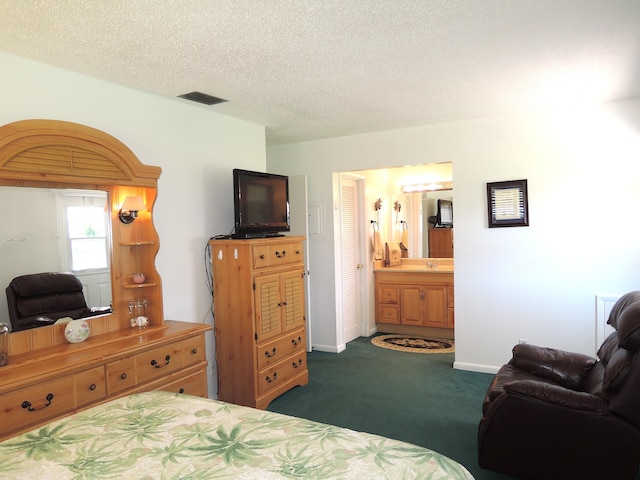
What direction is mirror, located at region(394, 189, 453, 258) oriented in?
toward the camera

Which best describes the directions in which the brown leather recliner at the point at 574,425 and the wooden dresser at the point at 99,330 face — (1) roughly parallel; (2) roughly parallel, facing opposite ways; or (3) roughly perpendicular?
roughly parallel, facing opposite ways

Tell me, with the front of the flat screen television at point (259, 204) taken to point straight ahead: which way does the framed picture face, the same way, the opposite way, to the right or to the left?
to the right

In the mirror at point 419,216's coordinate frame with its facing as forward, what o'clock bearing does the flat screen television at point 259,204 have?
The flat screen television is roughly at 1 o'clock from the mirror.

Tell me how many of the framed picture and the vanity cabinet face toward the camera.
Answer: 2

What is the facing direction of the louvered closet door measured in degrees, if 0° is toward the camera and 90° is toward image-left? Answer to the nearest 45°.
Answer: approximately 315°

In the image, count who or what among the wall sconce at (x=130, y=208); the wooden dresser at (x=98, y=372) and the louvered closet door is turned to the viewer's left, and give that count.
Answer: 0

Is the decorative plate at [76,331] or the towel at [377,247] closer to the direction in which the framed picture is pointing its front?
the decorative plate

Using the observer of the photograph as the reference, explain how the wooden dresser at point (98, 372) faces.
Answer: facing the viewer and to the right of the viewer

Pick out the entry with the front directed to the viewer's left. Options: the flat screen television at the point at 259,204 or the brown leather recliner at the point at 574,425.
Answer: the brown leather recliner

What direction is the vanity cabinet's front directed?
toward the camera

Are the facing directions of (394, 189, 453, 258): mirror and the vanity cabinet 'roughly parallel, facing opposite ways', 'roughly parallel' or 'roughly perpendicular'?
roughly parallel

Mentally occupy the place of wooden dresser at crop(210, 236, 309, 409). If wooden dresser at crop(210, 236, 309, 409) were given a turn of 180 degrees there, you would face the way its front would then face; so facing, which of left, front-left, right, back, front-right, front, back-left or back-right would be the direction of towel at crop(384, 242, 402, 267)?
right

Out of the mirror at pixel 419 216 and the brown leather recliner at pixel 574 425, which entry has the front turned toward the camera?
the mirror
